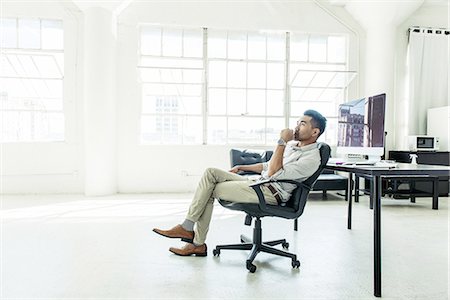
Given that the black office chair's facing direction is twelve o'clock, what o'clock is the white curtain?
The white curtain is roughly at 4 o'clock from the black office chair.

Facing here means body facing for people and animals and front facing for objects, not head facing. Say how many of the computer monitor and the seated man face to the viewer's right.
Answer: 0

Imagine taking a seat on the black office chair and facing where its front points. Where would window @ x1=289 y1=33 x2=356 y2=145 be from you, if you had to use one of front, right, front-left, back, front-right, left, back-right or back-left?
right

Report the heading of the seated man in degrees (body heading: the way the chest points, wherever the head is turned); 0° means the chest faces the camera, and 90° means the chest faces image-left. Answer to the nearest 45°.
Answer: approximately 90°

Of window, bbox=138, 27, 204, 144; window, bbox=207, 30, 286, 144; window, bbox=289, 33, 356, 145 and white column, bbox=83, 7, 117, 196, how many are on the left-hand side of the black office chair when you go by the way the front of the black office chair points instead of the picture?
0

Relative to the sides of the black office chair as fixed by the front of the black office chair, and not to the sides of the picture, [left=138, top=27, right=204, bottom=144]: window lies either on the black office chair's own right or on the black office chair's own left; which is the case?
on the black office chair's own right

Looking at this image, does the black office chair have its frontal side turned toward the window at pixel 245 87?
no

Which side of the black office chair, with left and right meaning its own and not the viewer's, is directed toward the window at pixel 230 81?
right

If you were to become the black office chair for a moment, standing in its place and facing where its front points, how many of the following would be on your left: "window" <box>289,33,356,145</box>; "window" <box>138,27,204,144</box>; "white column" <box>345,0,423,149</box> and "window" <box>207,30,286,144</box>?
0

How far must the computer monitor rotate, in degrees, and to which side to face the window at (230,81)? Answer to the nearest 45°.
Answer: approximately 90° to its right

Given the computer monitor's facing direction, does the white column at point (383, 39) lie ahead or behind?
behind

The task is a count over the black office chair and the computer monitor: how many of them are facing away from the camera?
0

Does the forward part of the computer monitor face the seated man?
yes

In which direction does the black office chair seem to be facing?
to the viewer's left

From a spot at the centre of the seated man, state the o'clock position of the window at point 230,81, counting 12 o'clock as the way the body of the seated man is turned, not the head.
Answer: The window is roughly at 3 o'clock from the seated man.
